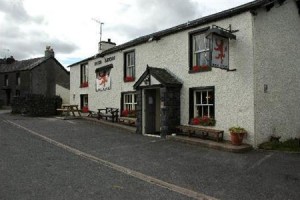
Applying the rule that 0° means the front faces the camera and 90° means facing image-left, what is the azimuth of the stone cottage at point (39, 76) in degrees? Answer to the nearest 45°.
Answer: approximately 45°

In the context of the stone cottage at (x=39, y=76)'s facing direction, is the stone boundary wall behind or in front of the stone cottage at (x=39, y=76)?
in front

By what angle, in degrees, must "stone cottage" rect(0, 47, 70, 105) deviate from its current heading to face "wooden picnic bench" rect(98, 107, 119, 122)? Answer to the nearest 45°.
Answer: approximately 45° to its left

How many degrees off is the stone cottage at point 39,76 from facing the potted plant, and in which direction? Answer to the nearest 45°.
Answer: approximately 45° to its left

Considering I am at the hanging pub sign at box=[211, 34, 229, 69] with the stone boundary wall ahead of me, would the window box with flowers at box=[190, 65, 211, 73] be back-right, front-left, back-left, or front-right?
front-right

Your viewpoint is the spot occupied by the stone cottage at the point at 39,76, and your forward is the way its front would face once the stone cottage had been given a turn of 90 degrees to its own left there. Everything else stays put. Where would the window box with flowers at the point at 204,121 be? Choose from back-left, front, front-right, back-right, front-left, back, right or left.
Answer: front-right

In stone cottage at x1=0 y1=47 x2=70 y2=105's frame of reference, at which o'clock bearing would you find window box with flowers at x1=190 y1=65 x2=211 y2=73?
The window box with flowers is roughly at 10 o'clock from the stone cottage.

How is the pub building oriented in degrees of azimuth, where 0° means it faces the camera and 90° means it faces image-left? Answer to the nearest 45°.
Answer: approximately 45°

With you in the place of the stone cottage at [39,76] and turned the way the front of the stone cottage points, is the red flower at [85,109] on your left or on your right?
on your left

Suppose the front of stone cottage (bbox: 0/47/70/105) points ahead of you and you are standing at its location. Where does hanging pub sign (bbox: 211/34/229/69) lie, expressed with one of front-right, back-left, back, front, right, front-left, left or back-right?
front-left
